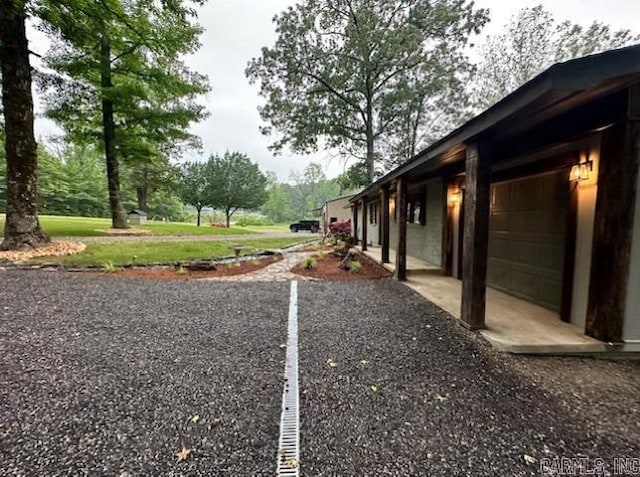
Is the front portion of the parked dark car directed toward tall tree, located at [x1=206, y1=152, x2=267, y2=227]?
yes

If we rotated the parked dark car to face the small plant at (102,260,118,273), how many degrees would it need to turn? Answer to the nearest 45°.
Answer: approximately 90° to its left

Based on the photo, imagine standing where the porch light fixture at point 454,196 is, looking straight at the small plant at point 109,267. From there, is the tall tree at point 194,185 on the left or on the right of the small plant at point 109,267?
right

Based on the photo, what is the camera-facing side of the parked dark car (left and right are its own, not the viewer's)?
left
